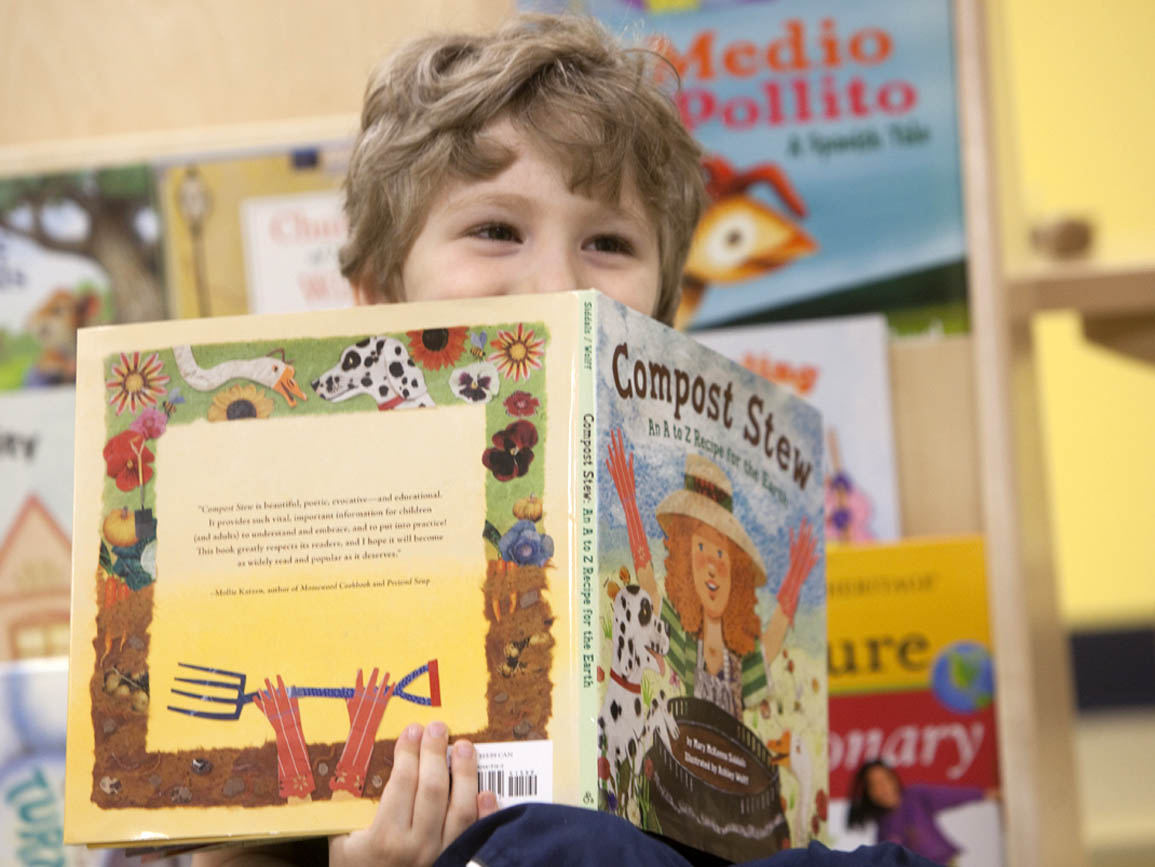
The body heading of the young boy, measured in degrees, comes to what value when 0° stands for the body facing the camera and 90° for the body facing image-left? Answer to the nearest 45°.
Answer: approximately 0°

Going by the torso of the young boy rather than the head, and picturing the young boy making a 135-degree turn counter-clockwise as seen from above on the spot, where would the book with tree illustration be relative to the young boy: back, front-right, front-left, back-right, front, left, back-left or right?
left
